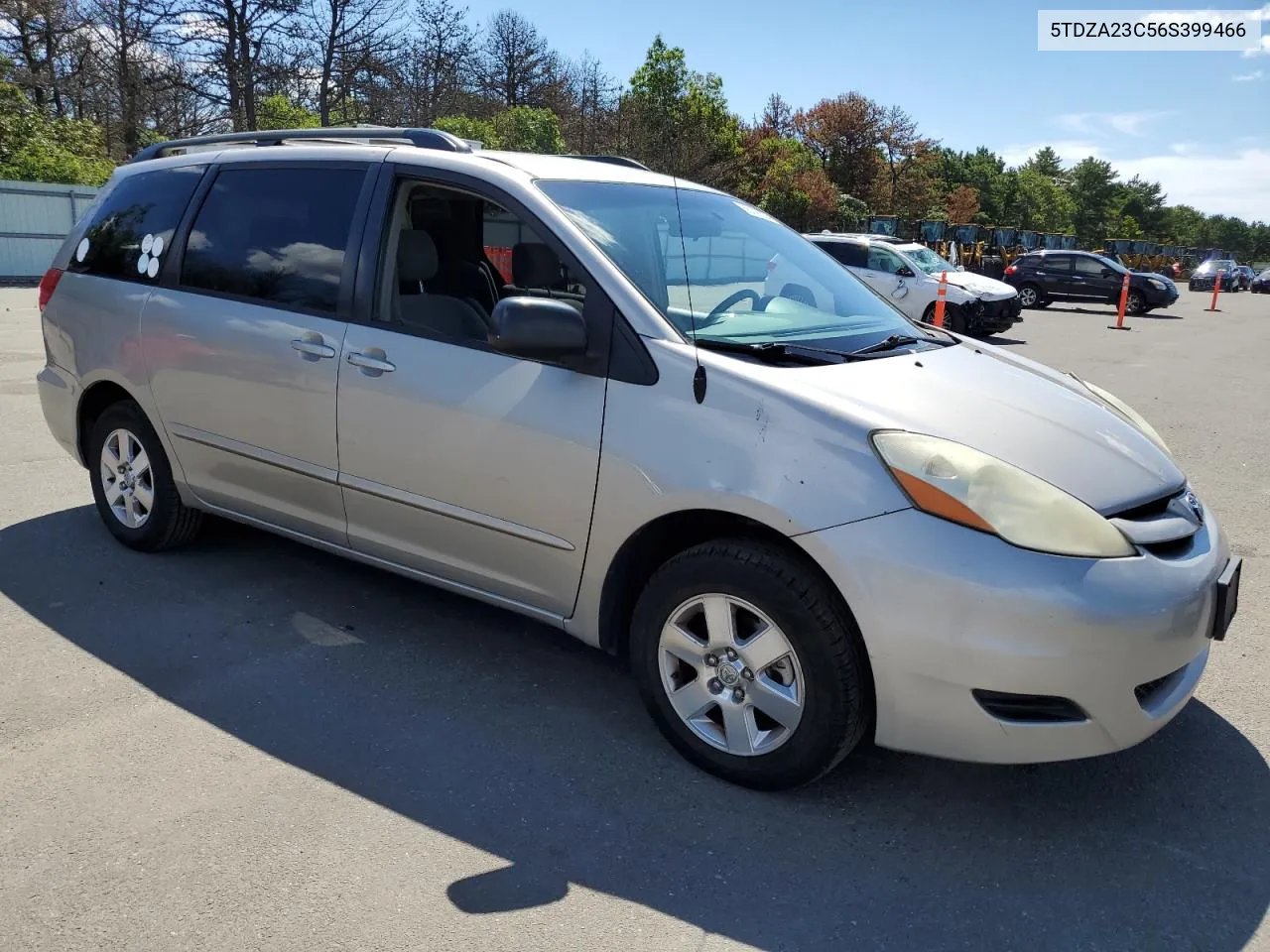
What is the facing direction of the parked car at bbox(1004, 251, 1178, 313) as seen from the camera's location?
facing to the right of the viewer

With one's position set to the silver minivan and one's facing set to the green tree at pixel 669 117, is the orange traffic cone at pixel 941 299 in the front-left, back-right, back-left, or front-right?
front-right

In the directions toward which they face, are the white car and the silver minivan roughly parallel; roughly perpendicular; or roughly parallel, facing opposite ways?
roughly parallel

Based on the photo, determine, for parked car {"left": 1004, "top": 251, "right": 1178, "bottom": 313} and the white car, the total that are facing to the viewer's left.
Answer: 0

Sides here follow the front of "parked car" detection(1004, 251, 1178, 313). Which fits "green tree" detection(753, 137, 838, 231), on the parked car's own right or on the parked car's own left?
on the parked car's own left

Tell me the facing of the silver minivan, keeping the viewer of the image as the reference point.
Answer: facing the viewer and to the right of the viewer

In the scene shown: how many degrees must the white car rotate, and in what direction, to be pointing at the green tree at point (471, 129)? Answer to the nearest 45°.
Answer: approximately 180°

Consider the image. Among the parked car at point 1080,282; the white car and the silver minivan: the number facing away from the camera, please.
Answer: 0
